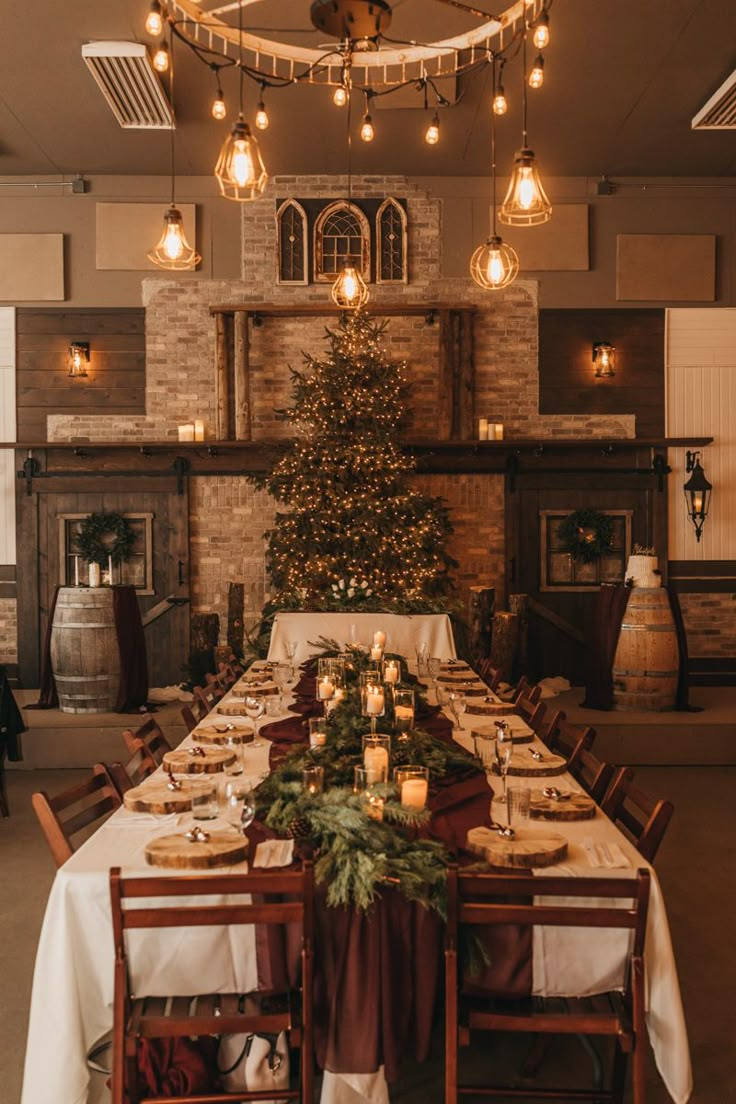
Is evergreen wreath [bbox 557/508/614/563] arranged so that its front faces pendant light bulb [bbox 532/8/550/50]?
yes

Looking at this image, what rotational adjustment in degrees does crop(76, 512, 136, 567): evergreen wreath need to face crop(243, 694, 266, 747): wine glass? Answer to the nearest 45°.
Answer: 0° — it already faces it

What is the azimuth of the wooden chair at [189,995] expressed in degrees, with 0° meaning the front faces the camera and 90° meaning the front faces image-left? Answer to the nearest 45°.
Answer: approximately 180°

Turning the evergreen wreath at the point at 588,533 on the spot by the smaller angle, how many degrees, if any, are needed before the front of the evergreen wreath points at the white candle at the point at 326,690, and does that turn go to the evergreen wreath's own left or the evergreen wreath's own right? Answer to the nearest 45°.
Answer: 0° — it already faces it

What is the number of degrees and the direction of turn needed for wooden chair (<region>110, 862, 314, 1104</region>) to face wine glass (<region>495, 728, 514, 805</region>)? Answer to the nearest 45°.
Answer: approximately 45° to its right

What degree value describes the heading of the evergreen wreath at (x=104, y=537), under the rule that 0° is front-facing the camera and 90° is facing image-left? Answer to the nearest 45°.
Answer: approximately 0°

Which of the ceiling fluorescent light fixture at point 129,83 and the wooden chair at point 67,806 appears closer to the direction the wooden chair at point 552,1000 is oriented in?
the ceiling fluorescent light fixture

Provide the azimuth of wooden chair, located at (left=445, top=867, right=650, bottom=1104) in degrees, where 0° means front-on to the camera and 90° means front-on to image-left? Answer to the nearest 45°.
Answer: approximately 180°

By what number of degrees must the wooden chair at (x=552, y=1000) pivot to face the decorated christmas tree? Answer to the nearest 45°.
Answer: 0° — it already faces it

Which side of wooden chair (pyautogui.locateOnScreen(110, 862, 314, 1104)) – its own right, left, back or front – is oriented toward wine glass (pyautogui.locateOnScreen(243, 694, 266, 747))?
front

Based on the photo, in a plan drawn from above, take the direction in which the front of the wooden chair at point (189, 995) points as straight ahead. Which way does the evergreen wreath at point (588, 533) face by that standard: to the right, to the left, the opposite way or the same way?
the opposite way

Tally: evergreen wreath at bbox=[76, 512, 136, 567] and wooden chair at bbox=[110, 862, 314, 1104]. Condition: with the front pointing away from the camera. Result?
1

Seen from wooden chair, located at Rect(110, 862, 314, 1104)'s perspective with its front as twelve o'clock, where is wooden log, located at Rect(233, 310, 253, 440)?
The wooden log is roughly at 12 o'clock from the wooden chair.
